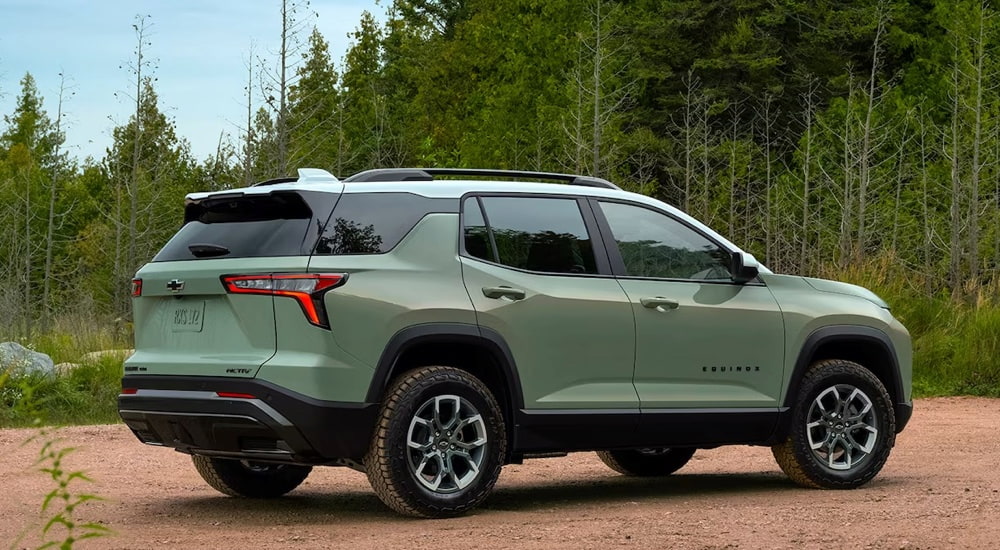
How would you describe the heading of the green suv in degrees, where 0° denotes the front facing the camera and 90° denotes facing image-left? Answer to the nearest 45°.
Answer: approximately 225°

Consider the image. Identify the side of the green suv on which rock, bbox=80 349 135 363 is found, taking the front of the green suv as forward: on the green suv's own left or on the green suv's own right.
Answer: on the green suv's own left
